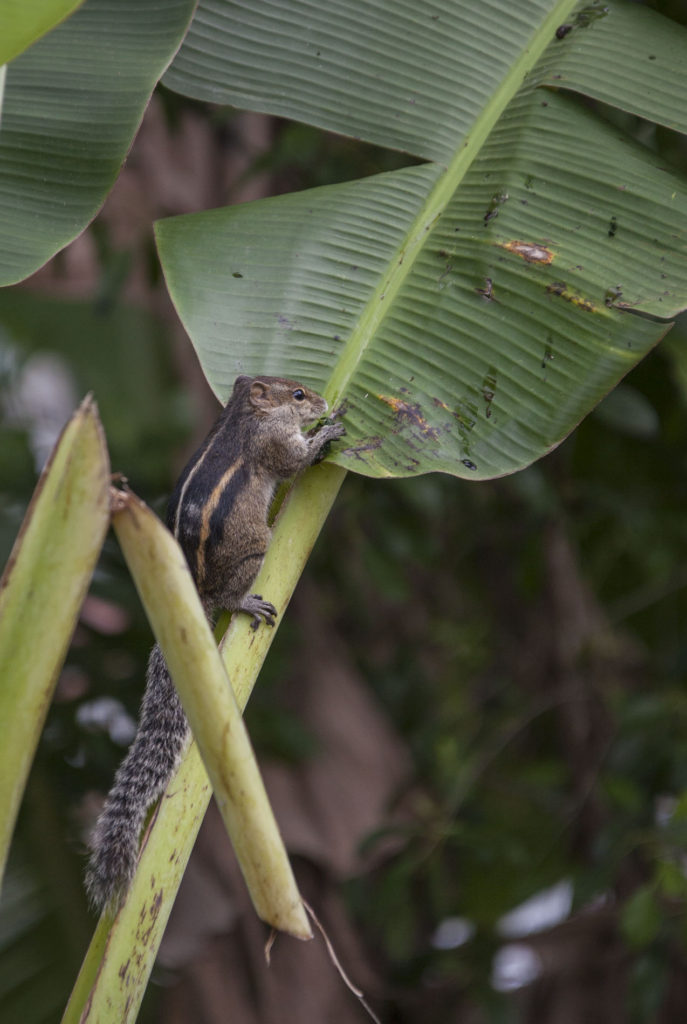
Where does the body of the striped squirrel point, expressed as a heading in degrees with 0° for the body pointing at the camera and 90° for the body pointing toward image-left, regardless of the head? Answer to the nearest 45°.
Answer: approximately 270°
